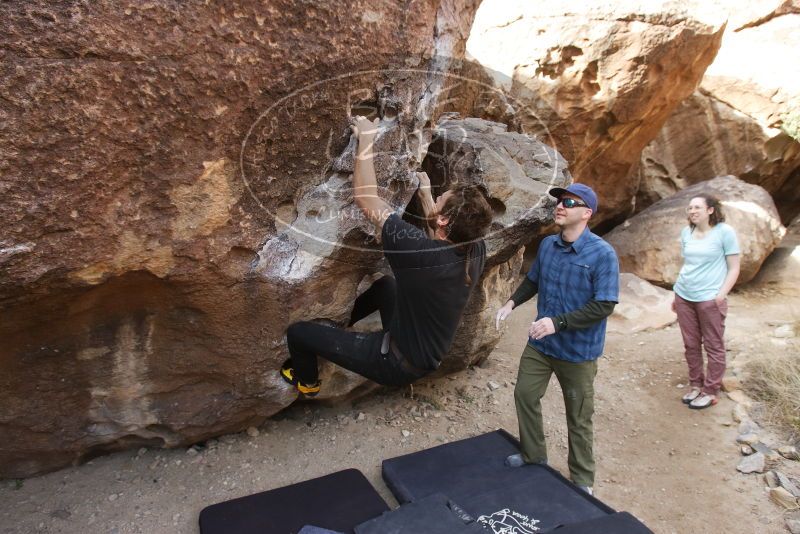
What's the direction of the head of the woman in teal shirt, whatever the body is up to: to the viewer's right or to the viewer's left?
to the viewer's left

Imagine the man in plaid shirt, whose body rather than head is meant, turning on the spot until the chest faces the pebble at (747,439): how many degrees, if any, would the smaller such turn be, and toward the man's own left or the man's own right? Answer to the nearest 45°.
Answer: approximately 180°

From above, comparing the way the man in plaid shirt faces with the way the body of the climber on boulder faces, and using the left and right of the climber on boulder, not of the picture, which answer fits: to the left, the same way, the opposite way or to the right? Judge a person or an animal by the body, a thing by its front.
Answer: to the left

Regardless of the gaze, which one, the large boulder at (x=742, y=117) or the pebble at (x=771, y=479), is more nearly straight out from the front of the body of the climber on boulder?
the large boulder

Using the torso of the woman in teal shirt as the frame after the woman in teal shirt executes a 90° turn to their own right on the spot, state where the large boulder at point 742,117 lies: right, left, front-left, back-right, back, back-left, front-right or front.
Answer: front-right

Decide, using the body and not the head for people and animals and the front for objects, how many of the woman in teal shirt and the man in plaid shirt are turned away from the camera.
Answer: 0

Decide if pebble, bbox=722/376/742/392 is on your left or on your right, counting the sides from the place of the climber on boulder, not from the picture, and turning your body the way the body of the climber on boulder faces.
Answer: on your right

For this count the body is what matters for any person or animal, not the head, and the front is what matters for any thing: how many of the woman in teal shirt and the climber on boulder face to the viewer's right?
0

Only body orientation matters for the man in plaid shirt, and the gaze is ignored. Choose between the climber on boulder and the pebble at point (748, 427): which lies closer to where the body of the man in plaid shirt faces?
the climber on boulder

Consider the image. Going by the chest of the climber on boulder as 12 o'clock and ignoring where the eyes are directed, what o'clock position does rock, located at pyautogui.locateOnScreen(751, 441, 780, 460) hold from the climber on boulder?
The rock is roughly at 4 o'clock from the climber on boulder.

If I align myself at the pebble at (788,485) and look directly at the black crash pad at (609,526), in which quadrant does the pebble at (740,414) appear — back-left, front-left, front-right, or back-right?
back-right

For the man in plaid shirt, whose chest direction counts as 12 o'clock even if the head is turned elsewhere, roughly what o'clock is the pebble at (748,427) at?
The pebble is roughly at 6 o'clock from the man in plaid shirt.

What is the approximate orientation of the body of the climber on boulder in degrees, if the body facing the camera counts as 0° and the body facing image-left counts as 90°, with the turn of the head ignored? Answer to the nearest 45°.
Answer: approximately 135°

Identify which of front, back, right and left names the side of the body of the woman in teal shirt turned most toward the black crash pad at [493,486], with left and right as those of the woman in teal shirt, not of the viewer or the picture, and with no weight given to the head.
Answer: front
